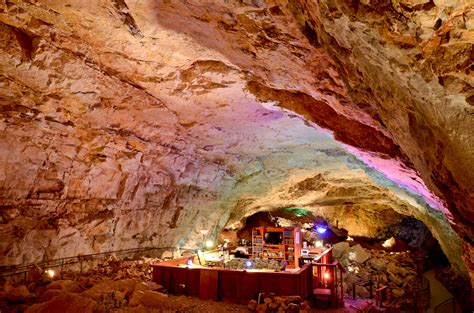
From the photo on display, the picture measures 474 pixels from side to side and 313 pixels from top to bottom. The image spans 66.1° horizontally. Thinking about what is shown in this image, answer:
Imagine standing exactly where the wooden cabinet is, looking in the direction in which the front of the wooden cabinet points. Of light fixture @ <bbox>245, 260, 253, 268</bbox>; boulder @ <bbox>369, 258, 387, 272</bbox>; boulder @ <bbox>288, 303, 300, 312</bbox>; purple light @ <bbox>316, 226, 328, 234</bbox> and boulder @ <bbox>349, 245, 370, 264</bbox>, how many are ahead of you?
2

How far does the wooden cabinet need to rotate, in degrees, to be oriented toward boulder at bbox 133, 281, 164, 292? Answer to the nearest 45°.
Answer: approximately 45° to its right

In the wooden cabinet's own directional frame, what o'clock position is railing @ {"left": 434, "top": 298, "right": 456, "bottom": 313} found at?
The railing is roughly at 9 o'clock from the wooden cabinet.

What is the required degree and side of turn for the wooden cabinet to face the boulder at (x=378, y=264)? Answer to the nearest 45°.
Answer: approximately 135° to its left

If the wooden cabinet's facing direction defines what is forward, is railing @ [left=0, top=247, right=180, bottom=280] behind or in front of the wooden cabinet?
in front

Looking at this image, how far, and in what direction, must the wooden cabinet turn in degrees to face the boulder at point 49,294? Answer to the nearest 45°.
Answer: approximately 45° to its right

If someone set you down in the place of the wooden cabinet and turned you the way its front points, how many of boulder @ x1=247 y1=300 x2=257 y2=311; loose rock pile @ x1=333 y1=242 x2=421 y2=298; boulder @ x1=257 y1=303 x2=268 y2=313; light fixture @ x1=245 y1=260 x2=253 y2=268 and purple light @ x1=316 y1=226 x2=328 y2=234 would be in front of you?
3

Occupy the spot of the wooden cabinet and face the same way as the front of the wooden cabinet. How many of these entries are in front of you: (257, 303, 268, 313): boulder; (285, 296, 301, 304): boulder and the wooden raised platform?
3

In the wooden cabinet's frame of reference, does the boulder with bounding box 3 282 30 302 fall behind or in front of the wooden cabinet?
in front

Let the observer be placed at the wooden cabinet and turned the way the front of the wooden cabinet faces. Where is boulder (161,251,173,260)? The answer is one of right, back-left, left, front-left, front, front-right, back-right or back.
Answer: front-right

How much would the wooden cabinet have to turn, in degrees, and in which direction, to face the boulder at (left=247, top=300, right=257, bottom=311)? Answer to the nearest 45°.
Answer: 0° — it already faces it

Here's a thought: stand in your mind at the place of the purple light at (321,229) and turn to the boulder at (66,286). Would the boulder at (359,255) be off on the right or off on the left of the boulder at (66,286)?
left

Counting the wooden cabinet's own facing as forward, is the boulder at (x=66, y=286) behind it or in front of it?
in front

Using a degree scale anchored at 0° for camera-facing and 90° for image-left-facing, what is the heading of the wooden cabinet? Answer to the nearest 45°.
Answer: approximately 0°
